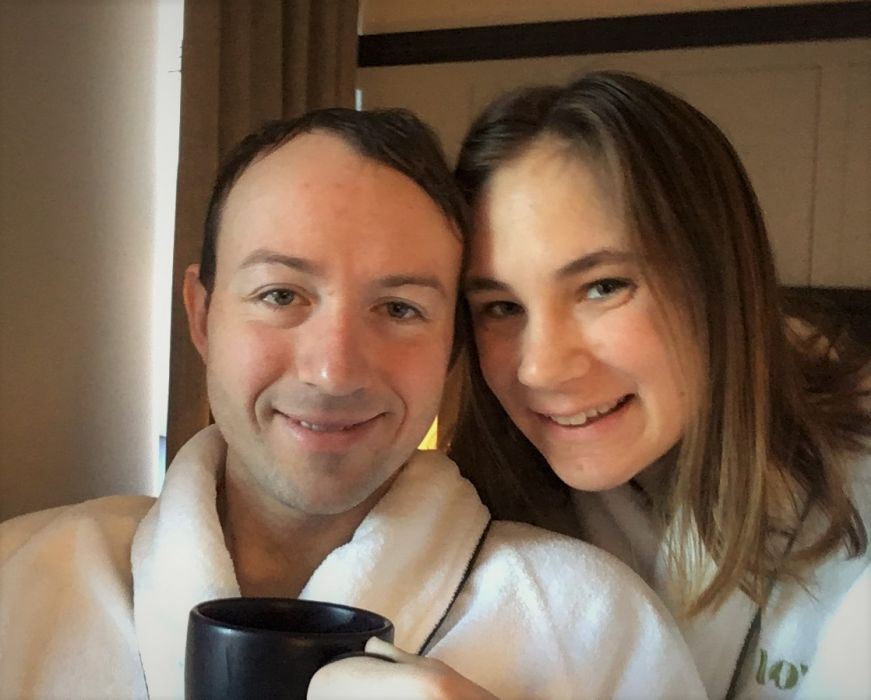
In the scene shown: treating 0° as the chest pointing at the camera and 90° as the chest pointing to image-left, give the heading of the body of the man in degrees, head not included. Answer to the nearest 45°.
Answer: approximately 0°

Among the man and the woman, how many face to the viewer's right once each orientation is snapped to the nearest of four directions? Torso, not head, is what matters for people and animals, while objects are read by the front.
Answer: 0

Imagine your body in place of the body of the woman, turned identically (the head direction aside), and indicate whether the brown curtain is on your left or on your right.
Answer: on your right

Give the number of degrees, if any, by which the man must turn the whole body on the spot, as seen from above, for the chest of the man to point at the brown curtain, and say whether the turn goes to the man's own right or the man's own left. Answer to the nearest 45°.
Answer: approximately 180°

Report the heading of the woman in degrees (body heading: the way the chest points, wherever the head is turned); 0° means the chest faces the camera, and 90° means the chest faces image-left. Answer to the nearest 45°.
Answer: approximately 45°
